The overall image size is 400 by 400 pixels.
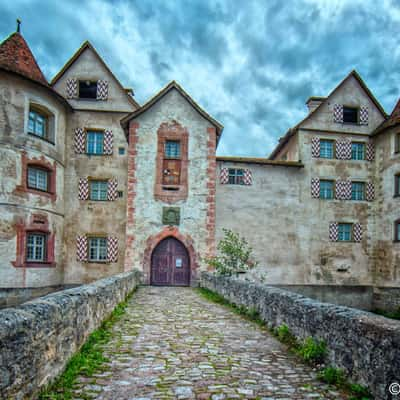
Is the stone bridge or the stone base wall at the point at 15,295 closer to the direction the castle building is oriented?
the stone bridge

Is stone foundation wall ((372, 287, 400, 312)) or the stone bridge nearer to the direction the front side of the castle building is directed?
the stone bridge

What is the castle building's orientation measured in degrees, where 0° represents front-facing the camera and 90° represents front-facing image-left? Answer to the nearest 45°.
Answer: approximately 0°

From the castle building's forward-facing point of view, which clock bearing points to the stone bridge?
The stone bridge is roughly at 12 o'clock from the castle building.

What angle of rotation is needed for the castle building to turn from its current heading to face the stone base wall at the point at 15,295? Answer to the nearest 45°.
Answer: approximately 45° to its right
